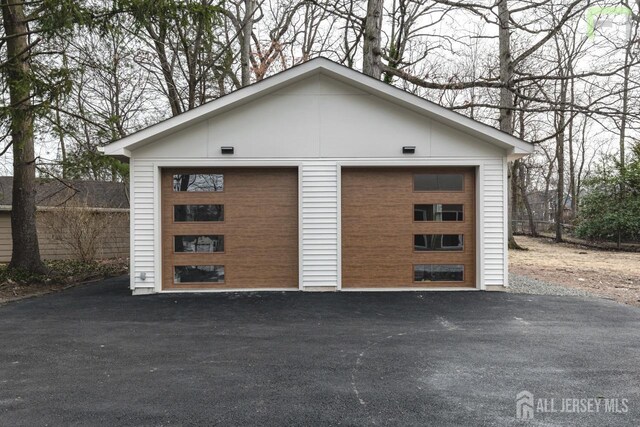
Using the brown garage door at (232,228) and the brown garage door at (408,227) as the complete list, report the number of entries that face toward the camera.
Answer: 2

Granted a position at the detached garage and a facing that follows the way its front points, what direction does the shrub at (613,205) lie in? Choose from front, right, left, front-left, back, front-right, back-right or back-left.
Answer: back-left

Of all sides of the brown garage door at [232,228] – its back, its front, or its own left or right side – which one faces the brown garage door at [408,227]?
left

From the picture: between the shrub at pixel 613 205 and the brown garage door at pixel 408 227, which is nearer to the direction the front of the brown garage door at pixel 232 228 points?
the brown garage door

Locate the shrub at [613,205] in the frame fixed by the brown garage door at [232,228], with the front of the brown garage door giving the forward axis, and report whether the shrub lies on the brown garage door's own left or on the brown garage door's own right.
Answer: on the brown garage door's own left

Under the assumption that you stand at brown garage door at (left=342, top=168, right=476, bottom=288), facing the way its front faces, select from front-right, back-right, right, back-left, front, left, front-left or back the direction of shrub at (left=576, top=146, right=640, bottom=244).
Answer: back-left

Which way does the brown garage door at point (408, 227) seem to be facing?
toward the camera

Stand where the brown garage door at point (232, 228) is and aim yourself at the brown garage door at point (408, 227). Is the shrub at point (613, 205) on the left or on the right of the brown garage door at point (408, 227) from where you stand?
left

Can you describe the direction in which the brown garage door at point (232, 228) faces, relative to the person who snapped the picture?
facing the viewer
